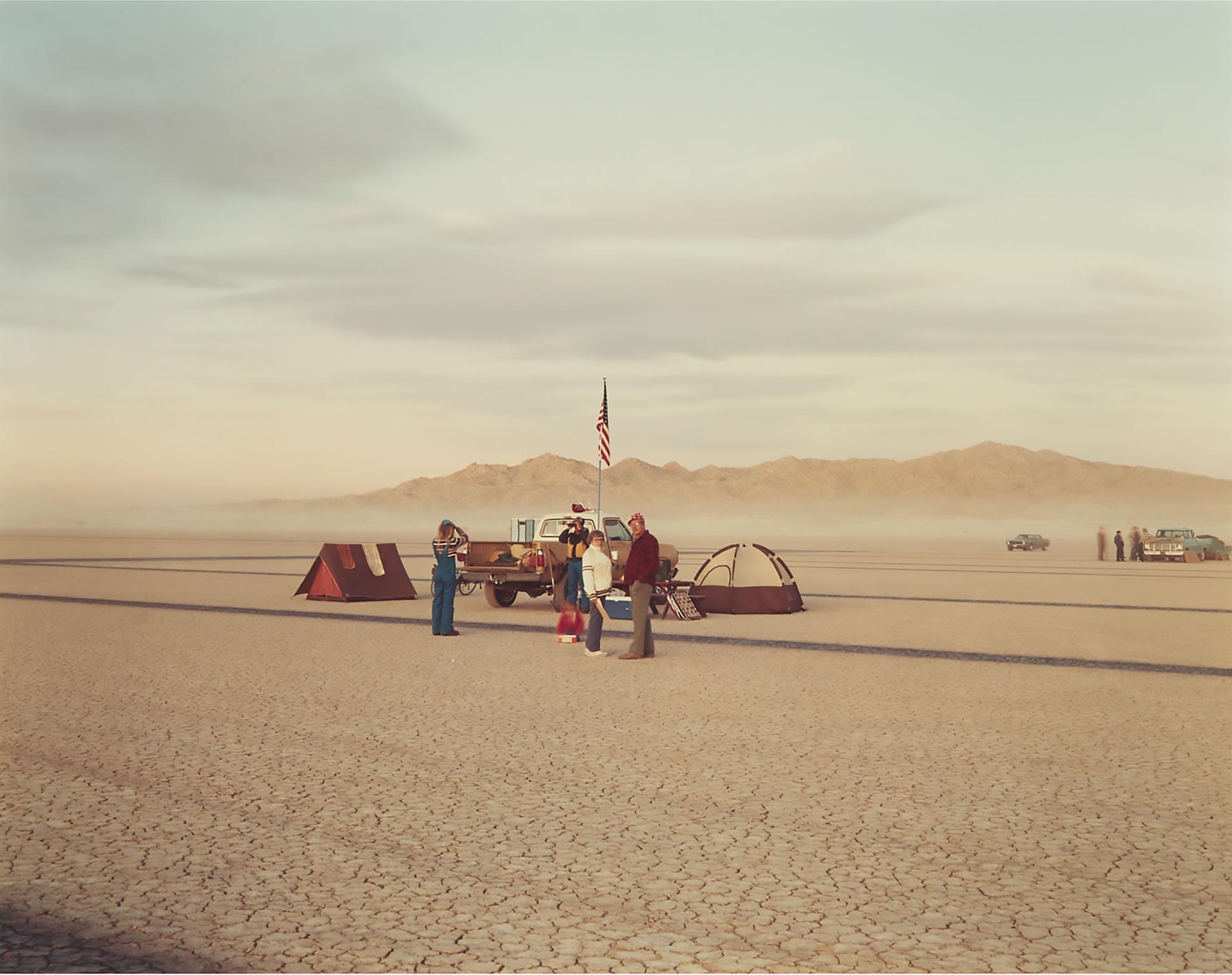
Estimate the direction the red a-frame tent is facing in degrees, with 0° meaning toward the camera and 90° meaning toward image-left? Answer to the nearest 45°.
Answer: approximately 45°

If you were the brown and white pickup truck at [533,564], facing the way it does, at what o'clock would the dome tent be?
The dome tent is roughly at 2 o'clock from the brown and white pickup truck.

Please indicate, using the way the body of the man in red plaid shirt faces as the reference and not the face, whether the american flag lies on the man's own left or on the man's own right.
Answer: on the man's own right

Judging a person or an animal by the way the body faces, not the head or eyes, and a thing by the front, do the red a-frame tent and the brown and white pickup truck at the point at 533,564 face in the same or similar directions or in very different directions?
very different directions

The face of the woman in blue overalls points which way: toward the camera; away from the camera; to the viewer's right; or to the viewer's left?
away from the camera
